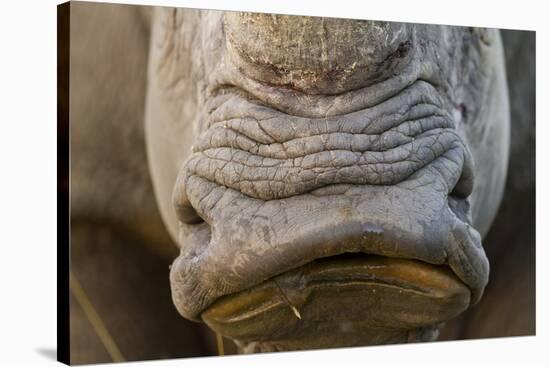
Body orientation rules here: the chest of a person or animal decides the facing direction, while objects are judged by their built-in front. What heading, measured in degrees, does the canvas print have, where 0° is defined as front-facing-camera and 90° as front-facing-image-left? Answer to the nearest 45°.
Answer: approximately 315°
